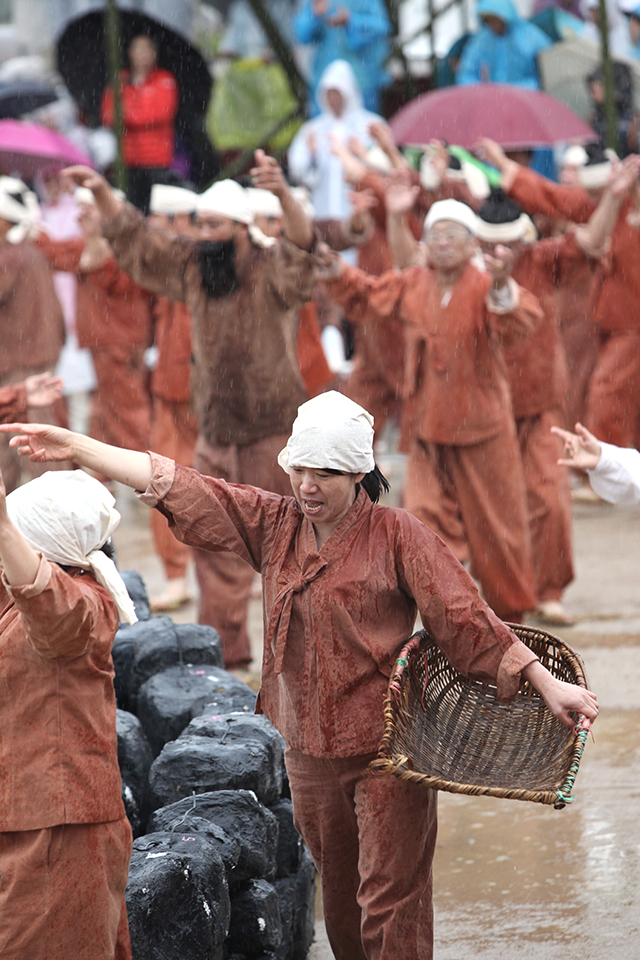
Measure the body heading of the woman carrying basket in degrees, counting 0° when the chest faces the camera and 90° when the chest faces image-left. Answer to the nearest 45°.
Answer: approximately 45°

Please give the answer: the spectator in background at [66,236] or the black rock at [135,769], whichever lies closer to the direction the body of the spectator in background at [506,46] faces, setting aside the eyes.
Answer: the black rock

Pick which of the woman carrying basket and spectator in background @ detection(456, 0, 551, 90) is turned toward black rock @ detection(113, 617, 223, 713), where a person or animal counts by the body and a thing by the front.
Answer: the spectator in background

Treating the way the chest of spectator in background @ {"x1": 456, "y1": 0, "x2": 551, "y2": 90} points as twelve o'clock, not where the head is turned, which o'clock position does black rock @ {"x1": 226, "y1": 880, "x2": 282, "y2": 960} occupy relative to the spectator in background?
The black rock is roughly at 12 o'clock from the spectator in background.

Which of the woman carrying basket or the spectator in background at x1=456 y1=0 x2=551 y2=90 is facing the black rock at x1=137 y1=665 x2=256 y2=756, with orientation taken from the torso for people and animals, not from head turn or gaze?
the spectator in background

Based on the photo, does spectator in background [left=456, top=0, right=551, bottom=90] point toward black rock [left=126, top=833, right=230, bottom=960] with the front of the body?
yes

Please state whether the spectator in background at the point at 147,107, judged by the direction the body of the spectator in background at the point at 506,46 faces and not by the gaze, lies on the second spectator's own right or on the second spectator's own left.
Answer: on the second spectator's own right

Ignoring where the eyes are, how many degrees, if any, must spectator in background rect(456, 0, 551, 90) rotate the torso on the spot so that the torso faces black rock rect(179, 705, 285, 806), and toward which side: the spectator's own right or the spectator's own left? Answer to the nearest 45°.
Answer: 0° — they already face it

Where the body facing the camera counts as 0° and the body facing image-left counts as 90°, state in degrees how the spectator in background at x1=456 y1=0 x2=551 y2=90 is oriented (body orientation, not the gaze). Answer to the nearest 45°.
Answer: approximately 0°

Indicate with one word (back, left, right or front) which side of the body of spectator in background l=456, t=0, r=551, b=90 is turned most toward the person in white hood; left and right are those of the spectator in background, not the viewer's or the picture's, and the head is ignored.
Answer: right

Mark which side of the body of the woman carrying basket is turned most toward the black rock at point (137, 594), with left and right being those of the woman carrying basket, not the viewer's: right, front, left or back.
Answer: right
